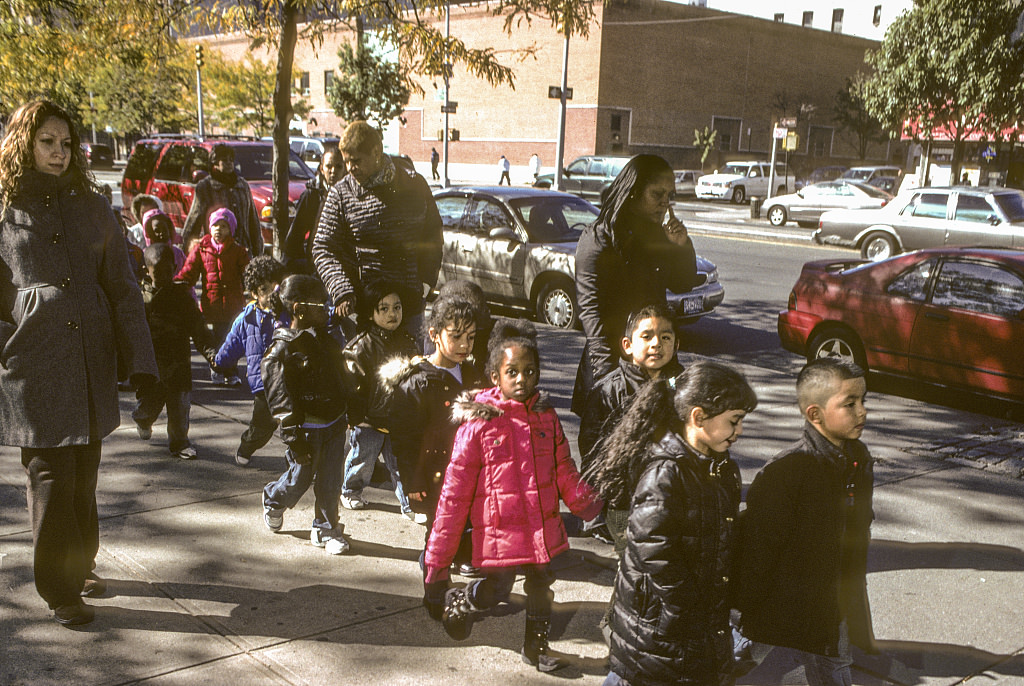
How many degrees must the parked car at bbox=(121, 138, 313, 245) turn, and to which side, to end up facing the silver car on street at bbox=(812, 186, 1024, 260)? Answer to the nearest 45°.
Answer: approximately 45° to its left

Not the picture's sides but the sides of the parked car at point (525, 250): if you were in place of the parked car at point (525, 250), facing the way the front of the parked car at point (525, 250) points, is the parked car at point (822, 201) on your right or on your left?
on your left

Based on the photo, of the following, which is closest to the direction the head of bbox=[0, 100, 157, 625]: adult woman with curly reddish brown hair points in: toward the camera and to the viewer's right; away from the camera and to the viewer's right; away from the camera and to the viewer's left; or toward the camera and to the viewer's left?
toward the camera and to the viewer's right

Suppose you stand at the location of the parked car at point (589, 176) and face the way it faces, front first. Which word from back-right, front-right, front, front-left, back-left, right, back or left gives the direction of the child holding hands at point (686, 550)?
left

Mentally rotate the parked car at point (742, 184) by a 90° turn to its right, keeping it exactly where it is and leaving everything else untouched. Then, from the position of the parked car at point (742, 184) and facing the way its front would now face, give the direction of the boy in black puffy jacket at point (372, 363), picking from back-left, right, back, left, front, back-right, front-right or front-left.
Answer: back-left

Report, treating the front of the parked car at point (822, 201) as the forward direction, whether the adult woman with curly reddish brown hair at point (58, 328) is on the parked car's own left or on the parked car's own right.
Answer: on the parked car's own left

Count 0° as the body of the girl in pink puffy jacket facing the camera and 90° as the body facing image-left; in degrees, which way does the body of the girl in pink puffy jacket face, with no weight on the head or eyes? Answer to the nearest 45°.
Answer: approximately 315°

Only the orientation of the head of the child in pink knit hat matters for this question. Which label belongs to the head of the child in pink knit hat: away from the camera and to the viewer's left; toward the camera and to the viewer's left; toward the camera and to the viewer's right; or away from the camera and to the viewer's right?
toward the camera and to the viewer's left

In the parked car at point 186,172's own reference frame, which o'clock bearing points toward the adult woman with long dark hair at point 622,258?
The adult woman with long dark hair is roughly at 1 o'clock from the parked car.

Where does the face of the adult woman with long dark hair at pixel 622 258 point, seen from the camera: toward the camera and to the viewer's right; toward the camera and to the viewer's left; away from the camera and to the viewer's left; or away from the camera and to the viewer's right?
toward the camera and to the viewer's right
